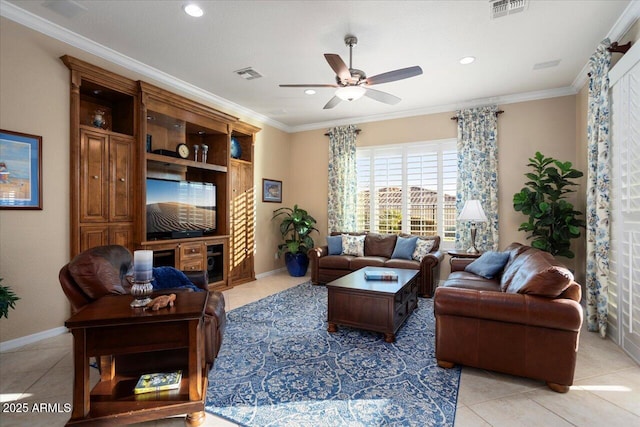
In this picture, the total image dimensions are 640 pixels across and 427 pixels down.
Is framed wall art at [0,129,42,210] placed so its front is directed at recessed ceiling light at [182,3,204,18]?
yes

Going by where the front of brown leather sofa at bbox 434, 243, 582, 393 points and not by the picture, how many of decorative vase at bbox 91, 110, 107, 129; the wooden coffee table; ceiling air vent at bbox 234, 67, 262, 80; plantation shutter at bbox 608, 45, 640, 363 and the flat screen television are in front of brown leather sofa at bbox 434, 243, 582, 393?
4

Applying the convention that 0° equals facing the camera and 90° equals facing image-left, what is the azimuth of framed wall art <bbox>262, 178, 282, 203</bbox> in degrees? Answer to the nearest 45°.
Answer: approximately 315°

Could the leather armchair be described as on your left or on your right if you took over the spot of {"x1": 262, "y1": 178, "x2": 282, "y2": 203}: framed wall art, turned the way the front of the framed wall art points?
on your right

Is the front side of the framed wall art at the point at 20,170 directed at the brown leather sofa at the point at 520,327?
yes

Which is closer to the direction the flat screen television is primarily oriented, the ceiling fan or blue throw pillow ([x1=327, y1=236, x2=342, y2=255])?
the ceiling fan

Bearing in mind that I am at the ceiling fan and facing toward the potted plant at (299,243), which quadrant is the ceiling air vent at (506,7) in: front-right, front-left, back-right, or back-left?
back-right

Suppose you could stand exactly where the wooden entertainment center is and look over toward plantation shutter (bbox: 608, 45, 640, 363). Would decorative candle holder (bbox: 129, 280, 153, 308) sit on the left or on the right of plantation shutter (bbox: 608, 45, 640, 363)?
right

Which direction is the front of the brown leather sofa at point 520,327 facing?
to the viewer's left

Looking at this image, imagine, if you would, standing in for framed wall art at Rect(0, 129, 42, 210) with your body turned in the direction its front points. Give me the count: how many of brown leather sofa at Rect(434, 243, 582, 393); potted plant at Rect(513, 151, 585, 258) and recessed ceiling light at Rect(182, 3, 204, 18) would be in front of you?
3

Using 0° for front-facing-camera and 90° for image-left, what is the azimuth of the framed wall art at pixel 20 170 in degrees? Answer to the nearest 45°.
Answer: approximately 315°

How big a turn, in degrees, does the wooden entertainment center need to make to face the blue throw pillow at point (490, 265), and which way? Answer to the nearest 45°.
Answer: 0° — it already faces it
